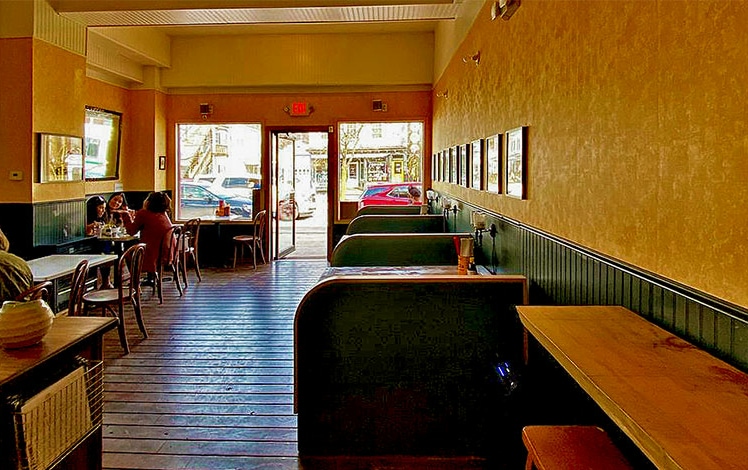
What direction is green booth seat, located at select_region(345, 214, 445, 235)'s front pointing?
away from the camera

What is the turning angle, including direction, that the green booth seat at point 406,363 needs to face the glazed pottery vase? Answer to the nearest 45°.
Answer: approximately 135° to its left

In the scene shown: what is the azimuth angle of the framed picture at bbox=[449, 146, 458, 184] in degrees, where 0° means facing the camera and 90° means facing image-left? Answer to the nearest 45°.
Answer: approximately 90°

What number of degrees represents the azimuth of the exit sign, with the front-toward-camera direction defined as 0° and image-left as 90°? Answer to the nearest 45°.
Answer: approximately 0°

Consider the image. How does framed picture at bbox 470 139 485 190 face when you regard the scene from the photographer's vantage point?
facing to the left of the viewer

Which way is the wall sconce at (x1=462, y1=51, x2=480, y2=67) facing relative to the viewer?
to the viewer's left
